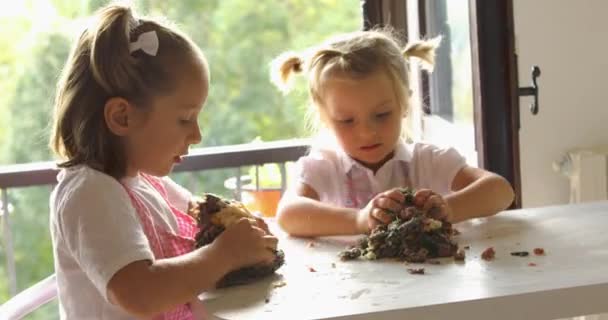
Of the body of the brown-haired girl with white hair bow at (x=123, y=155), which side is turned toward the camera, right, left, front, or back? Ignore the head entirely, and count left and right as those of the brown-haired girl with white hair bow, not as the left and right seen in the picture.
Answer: right

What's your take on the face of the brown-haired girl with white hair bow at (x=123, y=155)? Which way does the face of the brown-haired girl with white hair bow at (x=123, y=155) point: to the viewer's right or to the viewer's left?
to the viewer's right

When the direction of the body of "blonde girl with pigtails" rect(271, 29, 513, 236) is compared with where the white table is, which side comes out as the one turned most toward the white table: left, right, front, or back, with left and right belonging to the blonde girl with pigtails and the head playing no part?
front

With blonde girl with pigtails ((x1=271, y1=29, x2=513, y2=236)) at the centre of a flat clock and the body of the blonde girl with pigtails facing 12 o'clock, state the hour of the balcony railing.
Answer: The balcony railing is roughly at 5 o'clock from the blonde girl with pigtails.

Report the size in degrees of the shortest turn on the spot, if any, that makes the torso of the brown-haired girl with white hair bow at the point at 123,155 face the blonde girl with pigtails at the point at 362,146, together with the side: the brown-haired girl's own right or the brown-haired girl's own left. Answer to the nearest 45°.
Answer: approximately 45° to the brown-haired girl's own left

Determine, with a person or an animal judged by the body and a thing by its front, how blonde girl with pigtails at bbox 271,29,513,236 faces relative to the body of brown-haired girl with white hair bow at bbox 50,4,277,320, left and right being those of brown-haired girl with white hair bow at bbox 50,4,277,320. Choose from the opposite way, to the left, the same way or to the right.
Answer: to the right

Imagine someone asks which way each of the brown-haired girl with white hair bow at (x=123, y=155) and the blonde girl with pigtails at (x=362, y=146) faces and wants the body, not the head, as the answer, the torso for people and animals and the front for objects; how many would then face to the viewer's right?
1

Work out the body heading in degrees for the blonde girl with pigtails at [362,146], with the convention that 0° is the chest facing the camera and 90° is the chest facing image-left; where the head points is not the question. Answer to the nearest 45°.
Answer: approximately 0°

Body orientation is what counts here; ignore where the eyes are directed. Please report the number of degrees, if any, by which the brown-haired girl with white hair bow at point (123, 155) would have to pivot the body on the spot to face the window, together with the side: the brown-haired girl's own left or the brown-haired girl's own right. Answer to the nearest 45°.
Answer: approximately 45° to the brown-haired girl's own left

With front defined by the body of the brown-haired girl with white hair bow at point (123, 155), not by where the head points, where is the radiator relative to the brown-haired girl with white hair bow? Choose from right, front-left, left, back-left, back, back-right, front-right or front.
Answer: front-left

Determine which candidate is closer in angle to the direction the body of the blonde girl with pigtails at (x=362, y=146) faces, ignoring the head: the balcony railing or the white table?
the white table

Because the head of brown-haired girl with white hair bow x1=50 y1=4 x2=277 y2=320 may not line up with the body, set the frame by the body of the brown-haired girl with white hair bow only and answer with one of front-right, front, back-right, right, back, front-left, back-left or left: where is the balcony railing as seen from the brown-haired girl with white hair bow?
left
